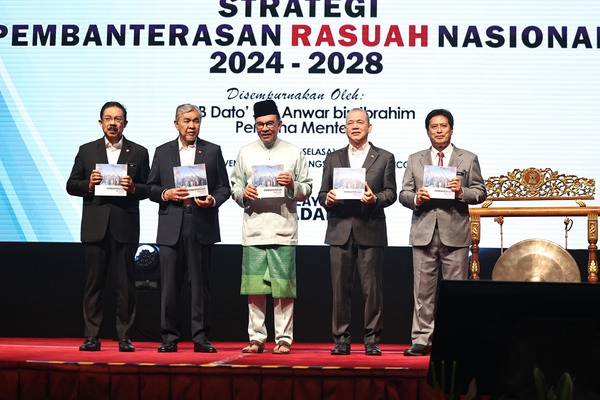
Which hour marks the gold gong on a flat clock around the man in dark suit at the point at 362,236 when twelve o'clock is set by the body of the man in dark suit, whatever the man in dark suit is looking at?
The gold gong is roughly at 8 o'clock from the man in dark suit.

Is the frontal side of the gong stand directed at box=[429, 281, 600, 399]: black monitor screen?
yes

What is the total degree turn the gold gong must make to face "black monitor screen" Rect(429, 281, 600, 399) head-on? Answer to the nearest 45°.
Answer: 0° — it already faces it

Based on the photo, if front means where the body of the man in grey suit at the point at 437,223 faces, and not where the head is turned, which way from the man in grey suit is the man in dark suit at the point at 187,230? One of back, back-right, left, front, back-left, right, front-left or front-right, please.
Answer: right

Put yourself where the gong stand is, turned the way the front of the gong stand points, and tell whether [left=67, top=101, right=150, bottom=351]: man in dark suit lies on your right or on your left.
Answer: on your right

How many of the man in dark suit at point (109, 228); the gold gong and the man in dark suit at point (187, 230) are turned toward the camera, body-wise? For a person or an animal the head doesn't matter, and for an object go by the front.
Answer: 3

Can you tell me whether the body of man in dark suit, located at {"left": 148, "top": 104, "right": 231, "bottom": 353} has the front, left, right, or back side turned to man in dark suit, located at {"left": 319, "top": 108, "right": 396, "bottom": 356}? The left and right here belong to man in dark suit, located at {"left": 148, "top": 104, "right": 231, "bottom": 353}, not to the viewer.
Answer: left

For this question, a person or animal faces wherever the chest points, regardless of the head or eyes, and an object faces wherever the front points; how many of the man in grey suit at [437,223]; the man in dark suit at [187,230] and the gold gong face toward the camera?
3

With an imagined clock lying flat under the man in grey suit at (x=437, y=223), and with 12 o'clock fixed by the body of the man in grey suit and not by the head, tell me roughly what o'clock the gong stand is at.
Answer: The gong stand is roughly at 8 o'clock from the man in grey suit.

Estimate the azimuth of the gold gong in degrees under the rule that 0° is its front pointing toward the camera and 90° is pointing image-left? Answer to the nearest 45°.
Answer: approximately 0°

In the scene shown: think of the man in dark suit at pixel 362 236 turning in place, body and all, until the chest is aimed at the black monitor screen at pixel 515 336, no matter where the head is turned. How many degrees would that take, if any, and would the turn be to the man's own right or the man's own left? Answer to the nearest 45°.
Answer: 0° — they already face it

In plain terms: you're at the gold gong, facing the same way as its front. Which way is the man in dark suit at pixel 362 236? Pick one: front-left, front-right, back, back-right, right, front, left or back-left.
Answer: front-right

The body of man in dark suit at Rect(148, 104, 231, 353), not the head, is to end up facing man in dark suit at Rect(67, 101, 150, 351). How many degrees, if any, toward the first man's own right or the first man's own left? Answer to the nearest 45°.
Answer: approximately 90° to the first man's own right
